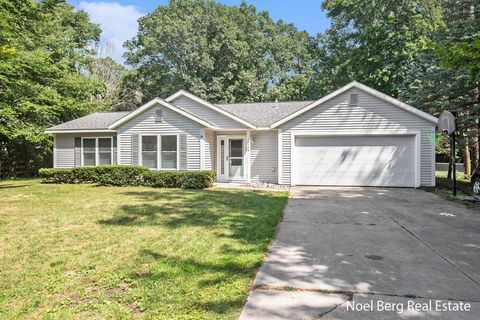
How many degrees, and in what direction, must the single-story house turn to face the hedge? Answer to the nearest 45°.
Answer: approximately 90° to its right

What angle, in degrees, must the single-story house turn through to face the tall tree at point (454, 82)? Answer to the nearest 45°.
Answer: approximately 90° to its left

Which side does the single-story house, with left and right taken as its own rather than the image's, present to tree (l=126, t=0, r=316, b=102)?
back

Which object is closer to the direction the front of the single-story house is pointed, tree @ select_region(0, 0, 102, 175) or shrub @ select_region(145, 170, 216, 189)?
the shrub

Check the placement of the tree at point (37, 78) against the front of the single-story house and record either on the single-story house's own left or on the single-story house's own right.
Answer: on the single-story house's own right

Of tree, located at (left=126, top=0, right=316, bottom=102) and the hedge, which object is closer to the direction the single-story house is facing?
the hedge

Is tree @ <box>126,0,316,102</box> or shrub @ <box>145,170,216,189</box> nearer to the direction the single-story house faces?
the shrub

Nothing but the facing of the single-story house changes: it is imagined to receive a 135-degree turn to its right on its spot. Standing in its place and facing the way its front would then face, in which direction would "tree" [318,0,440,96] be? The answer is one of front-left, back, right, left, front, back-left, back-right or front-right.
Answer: right

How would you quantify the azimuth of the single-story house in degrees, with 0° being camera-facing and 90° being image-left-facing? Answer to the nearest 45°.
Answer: approximately 0°
